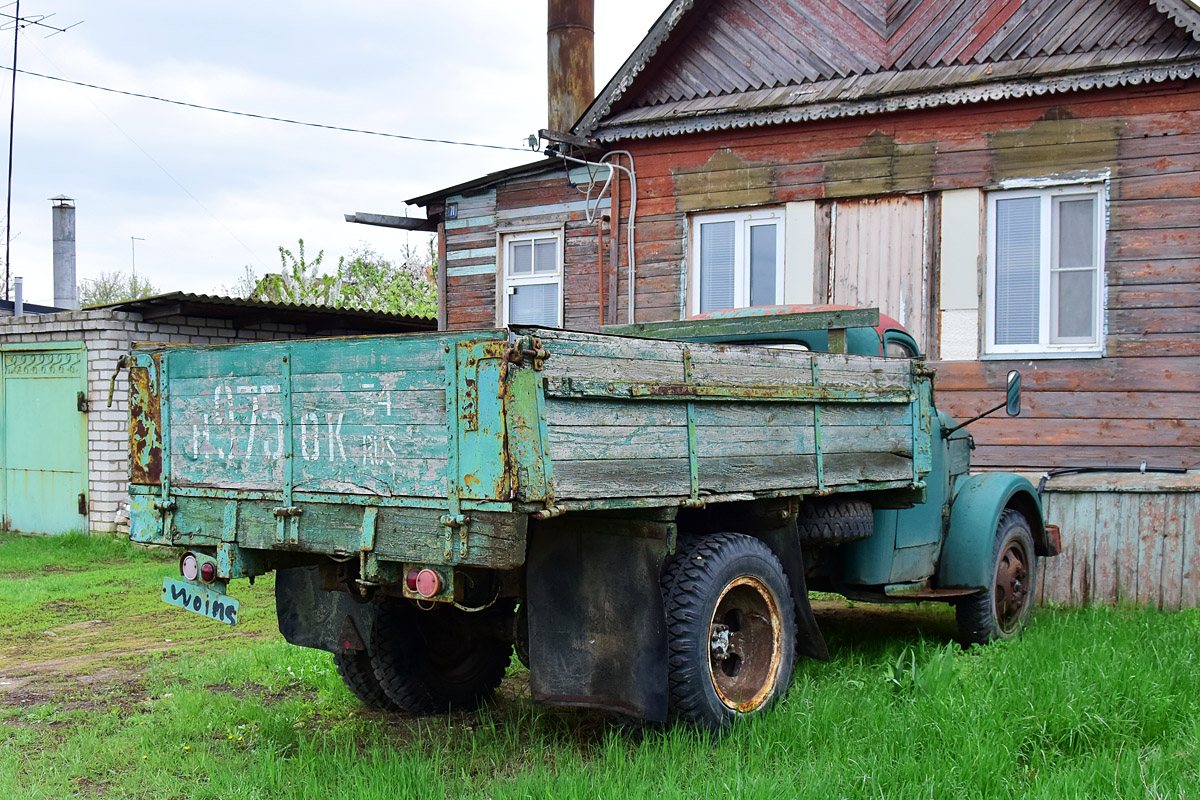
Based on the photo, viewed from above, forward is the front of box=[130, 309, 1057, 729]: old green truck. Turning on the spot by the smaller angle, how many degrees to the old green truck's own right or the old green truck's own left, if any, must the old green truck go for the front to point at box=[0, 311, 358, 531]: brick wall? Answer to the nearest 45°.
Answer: approximately 90° to the old green truck's own left

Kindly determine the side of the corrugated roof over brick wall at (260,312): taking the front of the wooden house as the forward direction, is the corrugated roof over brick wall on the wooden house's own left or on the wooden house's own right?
on the wooden house's own right

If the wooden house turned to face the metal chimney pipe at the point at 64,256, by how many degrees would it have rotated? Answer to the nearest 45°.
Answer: approximately 135° to its right

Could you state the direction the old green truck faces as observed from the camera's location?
facing away from the viewer and to the right of the viewer

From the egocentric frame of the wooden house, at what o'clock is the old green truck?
The old green truck is roughly at 1 o'clock from the wooden house.

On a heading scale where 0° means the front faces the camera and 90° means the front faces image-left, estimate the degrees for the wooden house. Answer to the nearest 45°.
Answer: approximately 0°

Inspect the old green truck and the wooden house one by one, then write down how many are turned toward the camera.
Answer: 1

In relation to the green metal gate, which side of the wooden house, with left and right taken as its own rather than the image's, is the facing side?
right

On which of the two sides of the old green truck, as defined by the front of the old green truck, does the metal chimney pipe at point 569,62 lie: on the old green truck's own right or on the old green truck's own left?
on the old green truck's own left

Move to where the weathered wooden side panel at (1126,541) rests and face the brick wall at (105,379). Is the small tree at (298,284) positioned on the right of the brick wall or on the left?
right

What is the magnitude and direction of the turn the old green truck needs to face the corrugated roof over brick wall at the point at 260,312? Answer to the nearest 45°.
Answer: approximately 90° to its left
